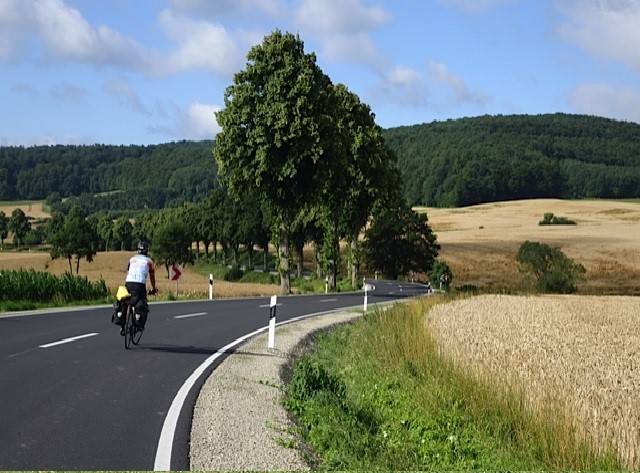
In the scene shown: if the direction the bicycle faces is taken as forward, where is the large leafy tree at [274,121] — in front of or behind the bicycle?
in front

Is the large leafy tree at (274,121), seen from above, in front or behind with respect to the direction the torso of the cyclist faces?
in front

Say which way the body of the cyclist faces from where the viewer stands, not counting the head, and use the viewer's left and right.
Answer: facing away from the viewer and to the right of the viewer

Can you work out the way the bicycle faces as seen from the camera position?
facing away from the viewer and to the right of the viewer
